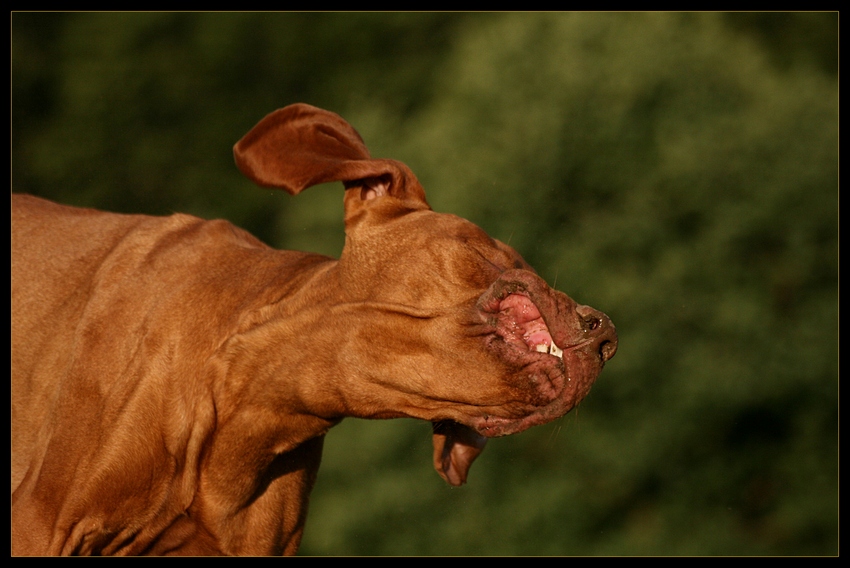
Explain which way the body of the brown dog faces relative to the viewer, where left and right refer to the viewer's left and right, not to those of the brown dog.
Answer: facing to the right of the viewer
